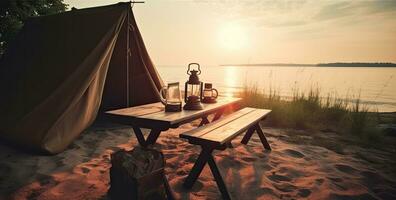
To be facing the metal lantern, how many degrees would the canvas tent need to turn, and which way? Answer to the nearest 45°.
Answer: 0° — it already faces it

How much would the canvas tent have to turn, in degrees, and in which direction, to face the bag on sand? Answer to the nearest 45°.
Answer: approximately 45° to its right

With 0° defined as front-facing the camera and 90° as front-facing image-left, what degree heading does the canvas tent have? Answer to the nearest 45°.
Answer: approximately 315°
